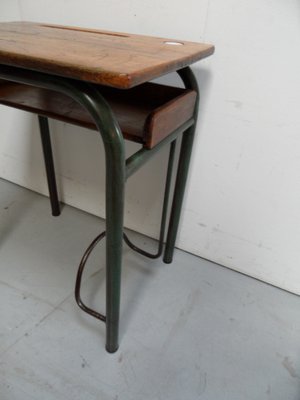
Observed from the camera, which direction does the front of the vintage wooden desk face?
facing the viewer and to the left of the viewer
